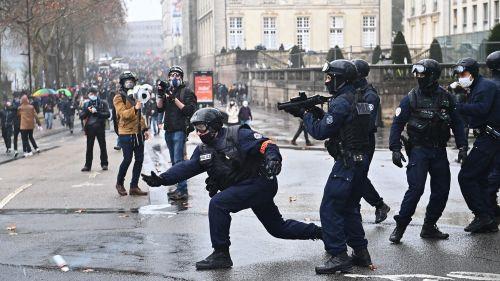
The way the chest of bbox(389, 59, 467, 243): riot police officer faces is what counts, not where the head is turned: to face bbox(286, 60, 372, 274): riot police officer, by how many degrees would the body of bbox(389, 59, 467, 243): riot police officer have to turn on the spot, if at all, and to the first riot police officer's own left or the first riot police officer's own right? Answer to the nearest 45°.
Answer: approximately 45° to the first riot police officer's own right

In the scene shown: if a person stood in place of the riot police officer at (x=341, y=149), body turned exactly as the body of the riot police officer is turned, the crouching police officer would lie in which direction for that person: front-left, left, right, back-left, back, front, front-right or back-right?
front

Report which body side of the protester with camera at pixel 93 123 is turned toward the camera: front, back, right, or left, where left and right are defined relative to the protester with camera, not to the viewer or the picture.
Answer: front

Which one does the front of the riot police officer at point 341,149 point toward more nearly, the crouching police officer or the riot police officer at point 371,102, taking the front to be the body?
the crouching police officer

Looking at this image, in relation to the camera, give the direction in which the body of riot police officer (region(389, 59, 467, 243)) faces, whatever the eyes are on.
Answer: toward the camera

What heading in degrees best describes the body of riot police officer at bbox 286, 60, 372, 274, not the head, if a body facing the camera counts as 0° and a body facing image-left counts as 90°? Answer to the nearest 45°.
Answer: approximately 90°

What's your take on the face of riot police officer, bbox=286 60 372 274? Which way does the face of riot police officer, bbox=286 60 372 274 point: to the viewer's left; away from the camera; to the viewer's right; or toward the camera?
to the viewer's left

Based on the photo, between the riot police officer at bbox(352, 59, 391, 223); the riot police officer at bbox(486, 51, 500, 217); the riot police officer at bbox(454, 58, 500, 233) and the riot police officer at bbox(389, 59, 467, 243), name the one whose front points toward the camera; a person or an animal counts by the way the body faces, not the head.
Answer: the riot police officer at bbox(389, 59, 467, 243)

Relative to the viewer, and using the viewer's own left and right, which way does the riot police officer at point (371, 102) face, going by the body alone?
facing to the left of the viewer

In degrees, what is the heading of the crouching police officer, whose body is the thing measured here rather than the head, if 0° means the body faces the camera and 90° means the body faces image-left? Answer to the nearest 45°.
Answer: approximately 45°
